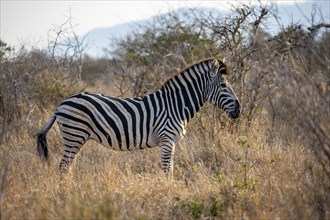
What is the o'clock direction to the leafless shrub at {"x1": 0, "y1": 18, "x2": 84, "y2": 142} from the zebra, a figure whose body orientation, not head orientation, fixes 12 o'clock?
The leafless shrub is roughly at 8 o'clock from the zebra.

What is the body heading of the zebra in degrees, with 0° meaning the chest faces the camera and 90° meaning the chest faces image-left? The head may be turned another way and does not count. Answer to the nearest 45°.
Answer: approximately 270°
